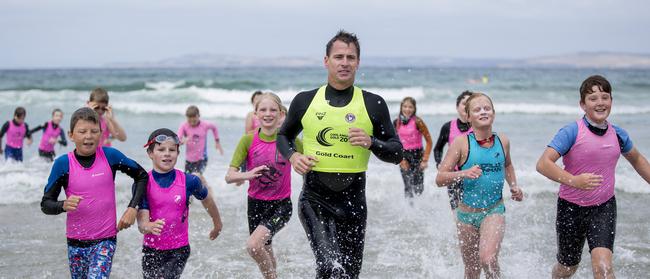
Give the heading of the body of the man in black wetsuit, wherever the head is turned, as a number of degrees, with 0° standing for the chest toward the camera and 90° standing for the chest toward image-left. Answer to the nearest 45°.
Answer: approximately 0°

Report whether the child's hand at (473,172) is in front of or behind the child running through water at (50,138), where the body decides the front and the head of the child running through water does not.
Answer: in front

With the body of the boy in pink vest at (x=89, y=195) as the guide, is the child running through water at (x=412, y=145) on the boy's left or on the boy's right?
on the boy's left

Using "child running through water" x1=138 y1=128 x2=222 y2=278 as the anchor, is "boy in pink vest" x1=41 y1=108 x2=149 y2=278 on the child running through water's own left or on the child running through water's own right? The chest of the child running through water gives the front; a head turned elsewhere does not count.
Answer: on the child running through water's own right

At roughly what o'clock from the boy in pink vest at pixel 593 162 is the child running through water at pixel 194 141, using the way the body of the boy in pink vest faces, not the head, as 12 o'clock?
The child running through water is roughly at 4 o'clock from the boy in pink vest.

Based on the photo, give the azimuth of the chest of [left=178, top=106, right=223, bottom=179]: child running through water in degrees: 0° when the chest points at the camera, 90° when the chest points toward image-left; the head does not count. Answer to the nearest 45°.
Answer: approximately 0°

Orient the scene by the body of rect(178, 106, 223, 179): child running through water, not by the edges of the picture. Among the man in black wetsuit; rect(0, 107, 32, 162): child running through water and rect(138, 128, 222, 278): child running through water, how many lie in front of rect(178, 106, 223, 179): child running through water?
2

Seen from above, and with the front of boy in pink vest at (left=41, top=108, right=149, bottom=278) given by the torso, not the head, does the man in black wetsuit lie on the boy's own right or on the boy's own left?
on the boy's own left
